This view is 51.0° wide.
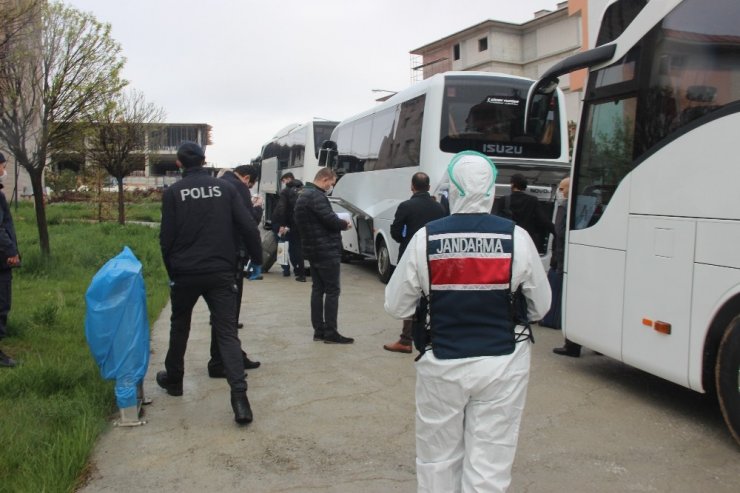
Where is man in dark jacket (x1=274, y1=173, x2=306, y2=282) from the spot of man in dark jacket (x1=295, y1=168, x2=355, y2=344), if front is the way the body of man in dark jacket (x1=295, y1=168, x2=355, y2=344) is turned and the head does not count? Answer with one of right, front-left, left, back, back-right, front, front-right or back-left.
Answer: left

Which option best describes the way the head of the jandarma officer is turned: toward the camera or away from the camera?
away from the camera

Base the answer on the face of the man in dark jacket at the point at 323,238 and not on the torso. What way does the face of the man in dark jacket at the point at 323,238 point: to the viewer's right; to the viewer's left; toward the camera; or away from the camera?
to the viewer's right

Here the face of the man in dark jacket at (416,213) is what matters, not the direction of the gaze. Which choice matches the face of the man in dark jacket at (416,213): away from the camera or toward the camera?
away from the camera

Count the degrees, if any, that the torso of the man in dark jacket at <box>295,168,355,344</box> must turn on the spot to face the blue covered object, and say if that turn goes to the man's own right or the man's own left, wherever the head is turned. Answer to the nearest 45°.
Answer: approximately 135° to the man's own right

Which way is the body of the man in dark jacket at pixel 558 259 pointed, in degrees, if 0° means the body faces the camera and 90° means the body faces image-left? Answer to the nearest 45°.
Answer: approximately 90°

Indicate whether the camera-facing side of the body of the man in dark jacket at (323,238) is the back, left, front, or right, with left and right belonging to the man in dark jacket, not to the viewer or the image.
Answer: right

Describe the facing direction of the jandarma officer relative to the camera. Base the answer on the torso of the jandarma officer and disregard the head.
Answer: away from the camera

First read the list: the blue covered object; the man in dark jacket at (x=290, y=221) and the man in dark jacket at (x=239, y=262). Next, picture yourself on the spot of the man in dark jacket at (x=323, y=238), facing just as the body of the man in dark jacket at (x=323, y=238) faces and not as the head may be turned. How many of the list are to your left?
1
